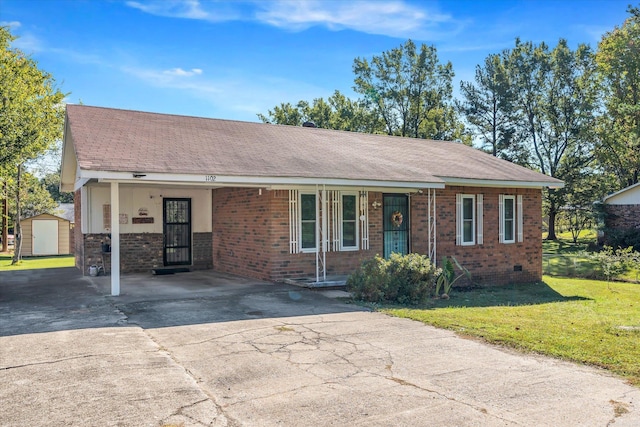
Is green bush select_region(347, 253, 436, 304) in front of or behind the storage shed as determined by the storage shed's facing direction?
in front

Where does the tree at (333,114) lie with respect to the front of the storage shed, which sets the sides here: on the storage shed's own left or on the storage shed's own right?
on the storage shed's own left

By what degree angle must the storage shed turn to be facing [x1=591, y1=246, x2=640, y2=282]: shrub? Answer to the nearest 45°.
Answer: approximately 45° to its left

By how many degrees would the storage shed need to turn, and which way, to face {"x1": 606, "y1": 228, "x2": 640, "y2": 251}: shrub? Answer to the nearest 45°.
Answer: approximately 45° to its left

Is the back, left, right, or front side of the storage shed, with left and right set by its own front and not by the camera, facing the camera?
front

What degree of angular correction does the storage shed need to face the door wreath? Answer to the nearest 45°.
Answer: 0° — it already faces it

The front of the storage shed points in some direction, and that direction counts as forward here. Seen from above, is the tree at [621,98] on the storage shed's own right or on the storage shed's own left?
on the storage shed's own left

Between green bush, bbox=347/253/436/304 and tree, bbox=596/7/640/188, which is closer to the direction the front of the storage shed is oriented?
the green bush

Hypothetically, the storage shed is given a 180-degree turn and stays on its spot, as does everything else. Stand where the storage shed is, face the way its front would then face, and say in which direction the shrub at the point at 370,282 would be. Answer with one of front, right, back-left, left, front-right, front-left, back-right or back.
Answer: back

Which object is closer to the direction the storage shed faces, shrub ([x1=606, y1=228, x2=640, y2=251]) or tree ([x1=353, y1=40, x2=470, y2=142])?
the shrub

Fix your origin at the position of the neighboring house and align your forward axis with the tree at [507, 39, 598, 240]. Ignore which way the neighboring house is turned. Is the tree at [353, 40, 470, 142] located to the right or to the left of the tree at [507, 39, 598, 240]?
left
